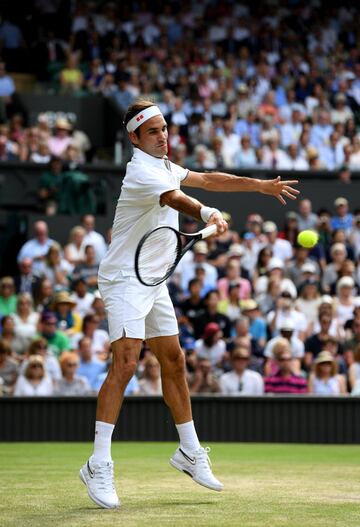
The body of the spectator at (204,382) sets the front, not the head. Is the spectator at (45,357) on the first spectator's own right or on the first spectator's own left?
on the first spectator's own right

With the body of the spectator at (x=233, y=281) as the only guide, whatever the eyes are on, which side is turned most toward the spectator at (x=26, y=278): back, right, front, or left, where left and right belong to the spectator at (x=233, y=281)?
right

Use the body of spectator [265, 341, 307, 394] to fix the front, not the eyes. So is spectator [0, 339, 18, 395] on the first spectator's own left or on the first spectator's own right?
on the first spectator's own right

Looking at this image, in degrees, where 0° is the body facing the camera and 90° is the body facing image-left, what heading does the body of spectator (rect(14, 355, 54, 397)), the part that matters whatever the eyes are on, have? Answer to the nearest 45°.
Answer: approximately 0°

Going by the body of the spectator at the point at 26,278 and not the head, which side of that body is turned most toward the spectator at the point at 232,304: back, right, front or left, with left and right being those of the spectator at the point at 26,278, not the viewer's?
left

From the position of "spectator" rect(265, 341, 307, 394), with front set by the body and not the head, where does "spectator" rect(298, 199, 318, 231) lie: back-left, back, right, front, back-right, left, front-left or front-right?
back

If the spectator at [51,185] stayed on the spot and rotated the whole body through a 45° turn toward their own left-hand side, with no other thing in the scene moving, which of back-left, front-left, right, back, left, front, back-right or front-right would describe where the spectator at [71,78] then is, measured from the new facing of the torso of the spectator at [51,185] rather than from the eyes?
left

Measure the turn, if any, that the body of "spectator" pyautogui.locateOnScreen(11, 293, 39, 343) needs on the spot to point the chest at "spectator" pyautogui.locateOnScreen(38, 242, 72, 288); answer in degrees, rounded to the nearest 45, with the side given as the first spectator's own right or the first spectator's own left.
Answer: approximately 180°
